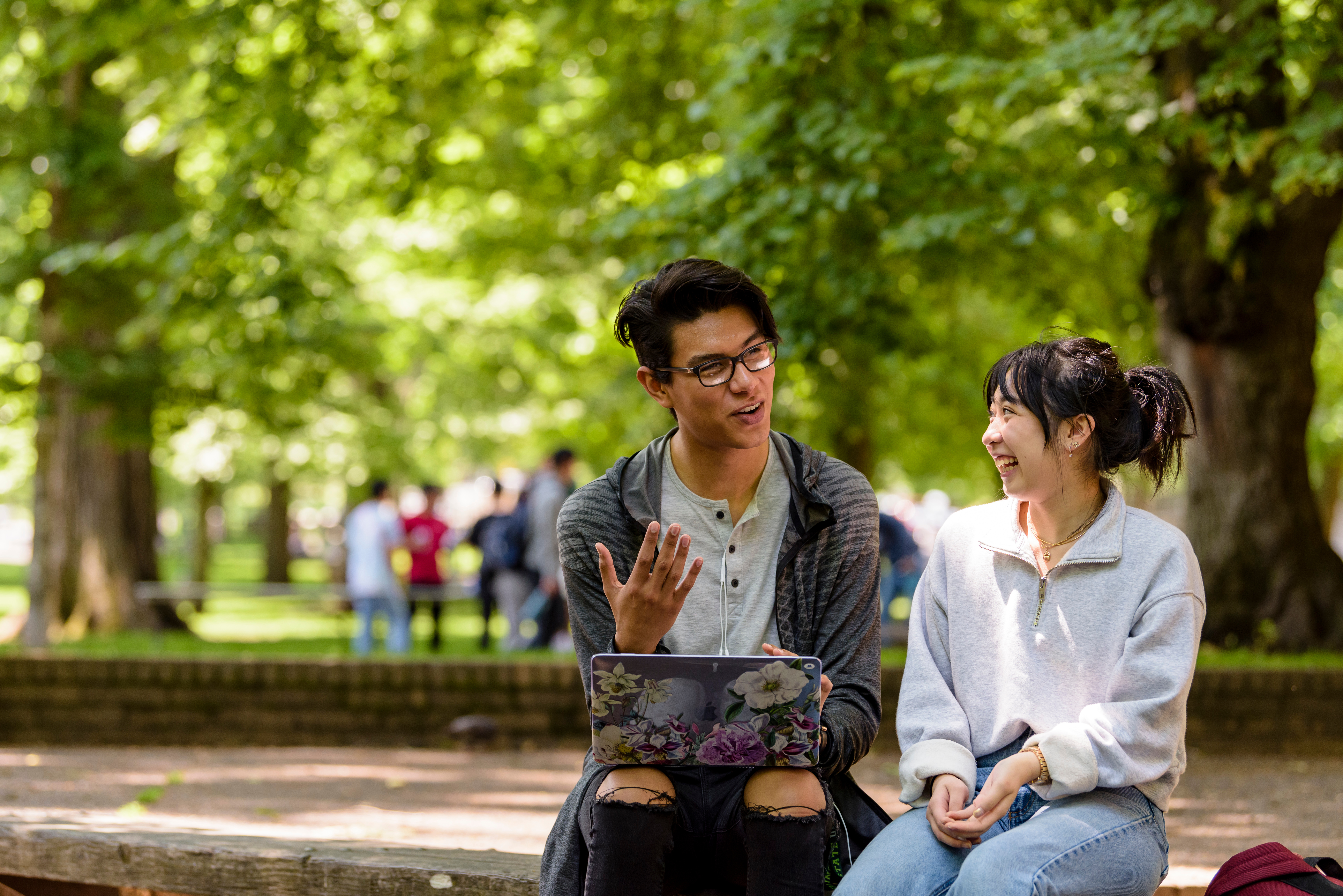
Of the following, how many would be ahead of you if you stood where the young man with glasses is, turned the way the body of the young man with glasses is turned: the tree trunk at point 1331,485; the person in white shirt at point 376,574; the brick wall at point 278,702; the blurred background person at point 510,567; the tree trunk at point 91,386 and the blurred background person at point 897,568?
0

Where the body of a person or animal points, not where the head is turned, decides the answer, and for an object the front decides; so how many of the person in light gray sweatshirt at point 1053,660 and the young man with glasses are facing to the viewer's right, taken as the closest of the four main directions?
0

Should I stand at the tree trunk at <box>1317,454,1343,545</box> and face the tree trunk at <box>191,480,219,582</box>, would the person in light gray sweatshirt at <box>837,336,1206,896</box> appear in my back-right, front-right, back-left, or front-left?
front-left

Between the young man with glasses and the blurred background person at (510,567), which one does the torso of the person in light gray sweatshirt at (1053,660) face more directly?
the young man with glasses

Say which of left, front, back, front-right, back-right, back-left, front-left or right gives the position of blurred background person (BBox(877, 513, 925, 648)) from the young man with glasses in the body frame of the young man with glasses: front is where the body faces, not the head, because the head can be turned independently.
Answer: back

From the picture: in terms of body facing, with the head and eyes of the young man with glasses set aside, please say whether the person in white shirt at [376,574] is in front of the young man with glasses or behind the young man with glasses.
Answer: behind

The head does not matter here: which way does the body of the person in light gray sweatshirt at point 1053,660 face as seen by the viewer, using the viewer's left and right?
facing the viewer and to the left of the viewer

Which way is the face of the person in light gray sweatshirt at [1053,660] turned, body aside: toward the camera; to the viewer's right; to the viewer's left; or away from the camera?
to the viewer's left

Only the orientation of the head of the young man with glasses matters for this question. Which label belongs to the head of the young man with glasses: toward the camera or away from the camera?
toward the camera

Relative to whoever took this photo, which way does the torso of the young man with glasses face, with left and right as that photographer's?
facing the viewer

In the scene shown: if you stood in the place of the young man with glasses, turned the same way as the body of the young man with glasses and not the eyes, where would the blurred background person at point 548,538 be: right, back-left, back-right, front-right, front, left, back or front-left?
back

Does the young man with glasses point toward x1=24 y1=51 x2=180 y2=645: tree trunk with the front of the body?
no

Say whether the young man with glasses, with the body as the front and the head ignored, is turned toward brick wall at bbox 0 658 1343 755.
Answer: no

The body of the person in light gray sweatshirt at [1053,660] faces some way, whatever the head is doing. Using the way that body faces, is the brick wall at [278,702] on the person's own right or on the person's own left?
on the person's own right

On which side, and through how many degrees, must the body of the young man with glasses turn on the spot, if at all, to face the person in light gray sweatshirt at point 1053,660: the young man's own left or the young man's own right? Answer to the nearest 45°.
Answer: approximately 90° to the young man's own left

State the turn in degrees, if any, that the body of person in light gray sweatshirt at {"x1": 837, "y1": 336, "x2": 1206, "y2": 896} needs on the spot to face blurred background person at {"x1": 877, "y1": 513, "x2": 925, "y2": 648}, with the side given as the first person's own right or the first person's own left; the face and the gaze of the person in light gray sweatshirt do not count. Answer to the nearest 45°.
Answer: approximately 135° to the first person's own right
